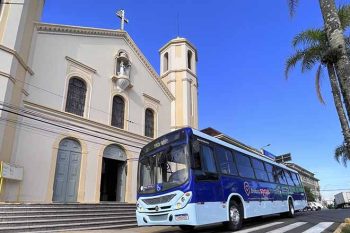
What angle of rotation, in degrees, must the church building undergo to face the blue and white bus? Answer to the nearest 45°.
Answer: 0° — it already faces it

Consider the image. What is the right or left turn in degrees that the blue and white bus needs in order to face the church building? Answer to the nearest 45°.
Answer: approximately 90° to its right

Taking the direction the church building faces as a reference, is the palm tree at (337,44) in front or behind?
in front

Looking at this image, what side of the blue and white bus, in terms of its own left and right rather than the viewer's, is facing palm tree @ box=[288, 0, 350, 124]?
left

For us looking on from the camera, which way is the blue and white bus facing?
facing the viewer and to the left of the viewer

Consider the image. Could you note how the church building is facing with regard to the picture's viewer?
facing the viewer and to the right of the viewer

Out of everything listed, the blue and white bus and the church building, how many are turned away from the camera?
0
